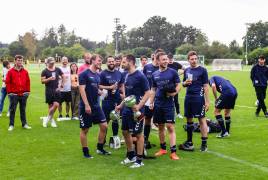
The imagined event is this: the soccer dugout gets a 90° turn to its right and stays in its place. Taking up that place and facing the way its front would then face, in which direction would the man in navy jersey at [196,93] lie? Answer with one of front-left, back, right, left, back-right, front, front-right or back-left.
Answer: left

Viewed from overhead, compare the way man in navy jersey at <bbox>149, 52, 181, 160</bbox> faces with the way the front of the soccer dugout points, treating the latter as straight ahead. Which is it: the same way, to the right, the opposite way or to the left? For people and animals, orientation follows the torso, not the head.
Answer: the same way

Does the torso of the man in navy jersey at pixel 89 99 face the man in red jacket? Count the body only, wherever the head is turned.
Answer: no

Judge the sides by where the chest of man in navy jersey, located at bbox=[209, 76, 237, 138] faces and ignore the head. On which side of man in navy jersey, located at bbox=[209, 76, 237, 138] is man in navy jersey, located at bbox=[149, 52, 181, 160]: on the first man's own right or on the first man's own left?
on the first man's own left

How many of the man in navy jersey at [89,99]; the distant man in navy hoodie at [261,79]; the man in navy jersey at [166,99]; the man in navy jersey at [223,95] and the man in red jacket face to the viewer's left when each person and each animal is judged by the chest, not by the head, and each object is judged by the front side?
1

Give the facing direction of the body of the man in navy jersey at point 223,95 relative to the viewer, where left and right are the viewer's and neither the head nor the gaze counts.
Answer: facing to the left of the viewer

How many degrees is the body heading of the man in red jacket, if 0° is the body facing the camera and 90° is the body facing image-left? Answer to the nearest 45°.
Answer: approximately 0°

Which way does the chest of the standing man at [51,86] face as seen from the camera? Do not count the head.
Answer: toward the camera

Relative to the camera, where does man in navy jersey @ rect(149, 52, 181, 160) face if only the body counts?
toward the camera

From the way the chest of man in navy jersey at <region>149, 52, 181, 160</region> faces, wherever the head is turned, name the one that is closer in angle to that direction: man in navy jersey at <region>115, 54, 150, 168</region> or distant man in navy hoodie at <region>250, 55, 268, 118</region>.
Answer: the man in navy jersey

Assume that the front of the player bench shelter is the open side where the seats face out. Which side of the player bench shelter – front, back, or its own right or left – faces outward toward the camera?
front

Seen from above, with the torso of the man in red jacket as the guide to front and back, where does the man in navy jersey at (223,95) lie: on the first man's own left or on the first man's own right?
on the first man's own left

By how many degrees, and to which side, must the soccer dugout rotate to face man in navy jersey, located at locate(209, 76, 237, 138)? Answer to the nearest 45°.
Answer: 0° — it already faces them
